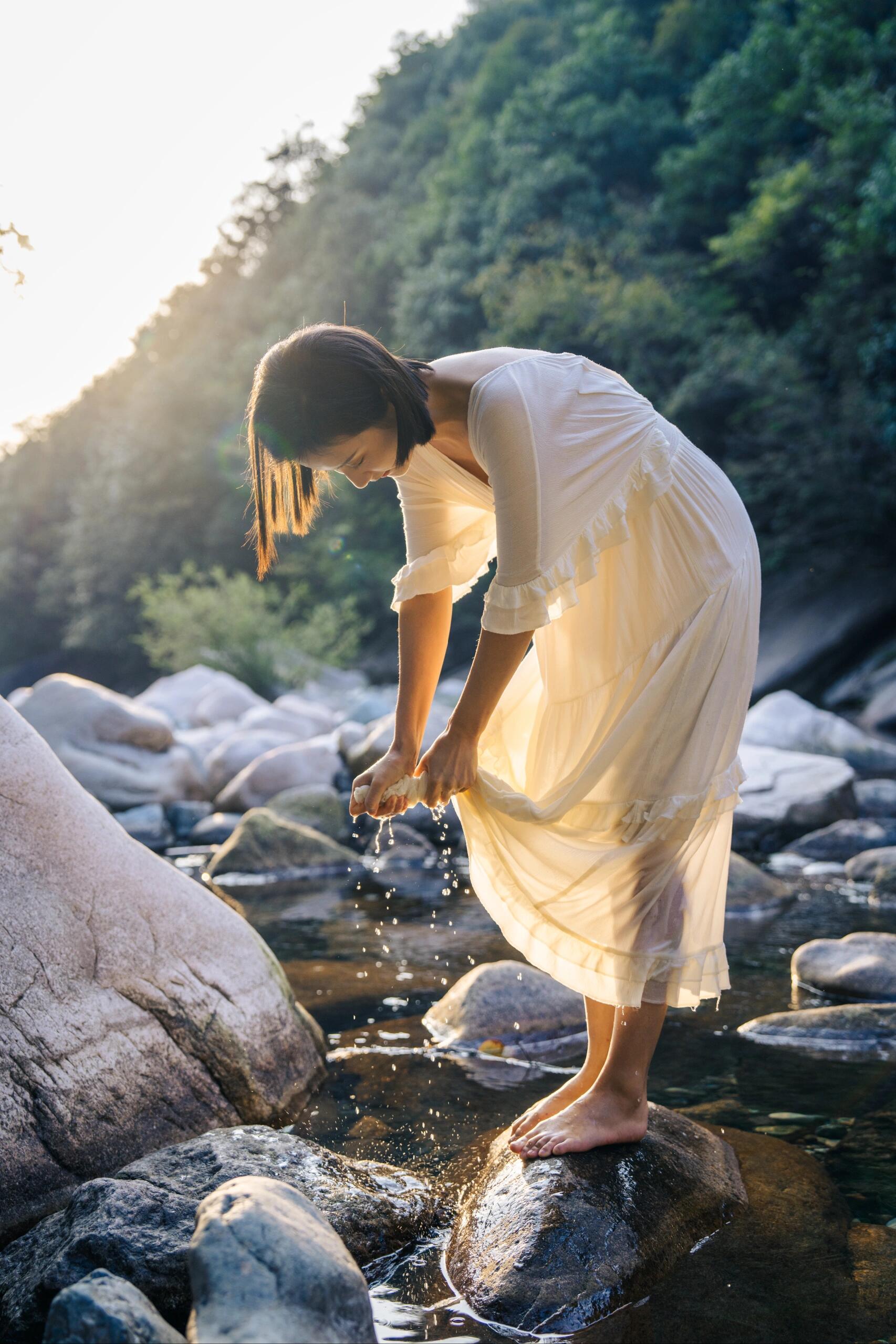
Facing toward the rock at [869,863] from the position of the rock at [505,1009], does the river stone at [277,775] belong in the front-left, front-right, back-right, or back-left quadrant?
front-left

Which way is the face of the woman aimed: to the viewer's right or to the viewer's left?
to the viewer's left

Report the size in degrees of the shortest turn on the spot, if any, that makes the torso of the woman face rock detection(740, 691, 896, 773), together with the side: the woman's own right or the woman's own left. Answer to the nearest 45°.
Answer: approximately 90° to the woman's own right

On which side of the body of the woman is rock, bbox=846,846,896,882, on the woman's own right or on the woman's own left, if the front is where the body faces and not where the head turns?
on the woman's own right

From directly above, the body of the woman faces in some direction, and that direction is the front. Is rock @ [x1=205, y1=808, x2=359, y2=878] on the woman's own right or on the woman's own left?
on the woman's own right

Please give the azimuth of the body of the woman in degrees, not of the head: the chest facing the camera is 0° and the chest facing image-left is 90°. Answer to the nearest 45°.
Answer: approximately 90°
